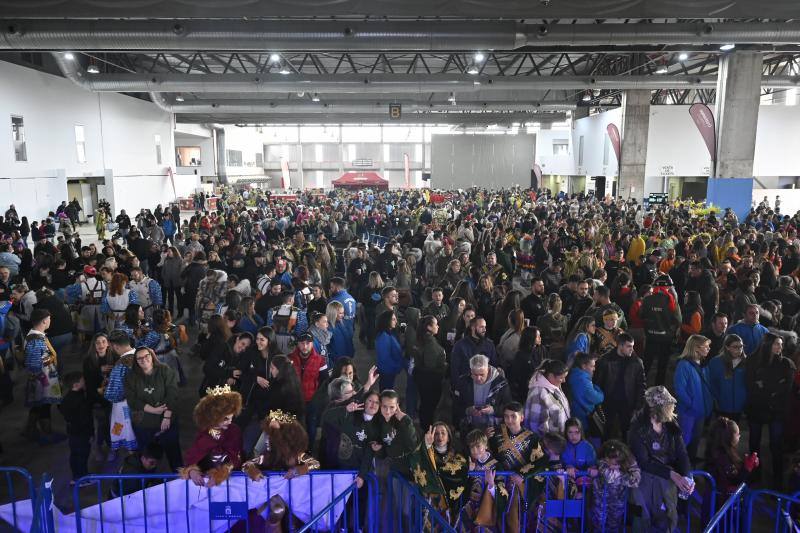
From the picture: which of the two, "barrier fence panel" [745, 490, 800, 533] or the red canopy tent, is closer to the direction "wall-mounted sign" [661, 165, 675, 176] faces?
the barrier fence panel

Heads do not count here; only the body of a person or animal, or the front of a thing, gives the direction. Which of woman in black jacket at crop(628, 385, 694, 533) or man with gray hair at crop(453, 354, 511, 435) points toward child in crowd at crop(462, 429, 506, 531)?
the man with gray hair

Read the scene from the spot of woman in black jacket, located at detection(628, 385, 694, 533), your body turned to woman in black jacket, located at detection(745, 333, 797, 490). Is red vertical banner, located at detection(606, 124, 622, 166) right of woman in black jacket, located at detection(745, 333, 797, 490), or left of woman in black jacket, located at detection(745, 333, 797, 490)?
left

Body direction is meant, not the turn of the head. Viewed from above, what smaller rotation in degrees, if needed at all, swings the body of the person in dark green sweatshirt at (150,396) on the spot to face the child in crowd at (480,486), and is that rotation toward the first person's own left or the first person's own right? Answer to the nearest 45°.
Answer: approximately 45° to the first person's own left

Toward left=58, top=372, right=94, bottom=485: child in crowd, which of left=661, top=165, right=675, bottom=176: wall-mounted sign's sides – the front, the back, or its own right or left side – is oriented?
front

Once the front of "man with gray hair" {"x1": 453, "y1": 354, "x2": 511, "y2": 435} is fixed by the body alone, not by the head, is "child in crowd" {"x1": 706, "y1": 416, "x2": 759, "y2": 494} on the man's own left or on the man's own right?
on the man's own left

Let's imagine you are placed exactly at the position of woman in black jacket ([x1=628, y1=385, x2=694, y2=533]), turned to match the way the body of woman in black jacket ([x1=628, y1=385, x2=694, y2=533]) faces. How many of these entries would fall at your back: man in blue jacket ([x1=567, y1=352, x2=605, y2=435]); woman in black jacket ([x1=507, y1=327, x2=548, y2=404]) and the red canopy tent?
3

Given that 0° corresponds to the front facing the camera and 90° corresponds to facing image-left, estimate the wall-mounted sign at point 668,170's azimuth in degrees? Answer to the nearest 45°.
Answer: approximately 0°

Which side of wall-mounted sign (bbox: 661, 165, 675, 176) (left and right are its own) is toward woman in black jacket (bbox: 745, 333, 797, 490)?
front
